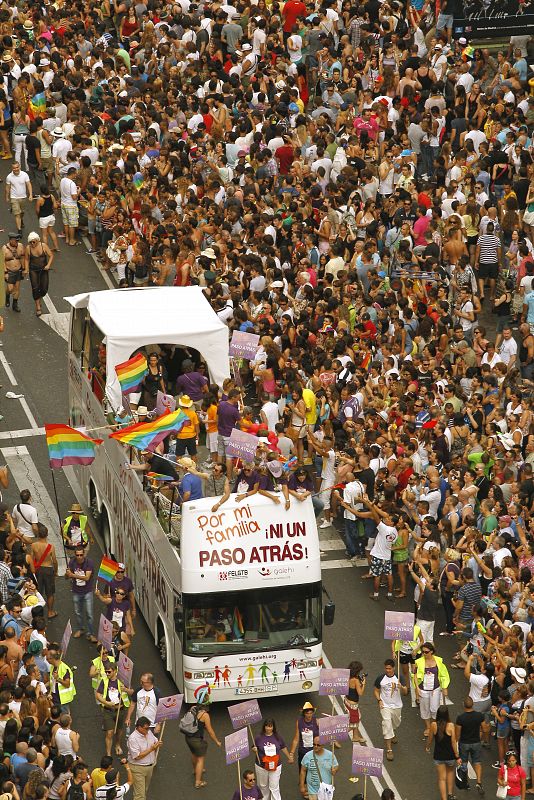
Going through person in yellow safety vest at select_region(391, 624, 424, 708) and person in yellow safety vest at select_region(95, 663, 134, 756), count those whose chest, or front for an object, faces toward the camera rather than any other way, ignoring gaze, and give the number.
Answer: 2

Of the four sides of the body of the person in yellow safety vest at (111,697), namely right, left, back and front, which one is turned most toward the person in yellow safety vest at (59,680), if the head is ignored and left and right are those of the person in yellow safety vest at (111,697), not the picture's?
right

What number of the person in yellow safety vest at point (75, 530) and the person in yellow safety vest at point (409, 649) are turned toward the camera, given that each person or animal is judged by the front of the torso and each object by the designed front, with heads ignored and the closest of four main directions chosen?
2

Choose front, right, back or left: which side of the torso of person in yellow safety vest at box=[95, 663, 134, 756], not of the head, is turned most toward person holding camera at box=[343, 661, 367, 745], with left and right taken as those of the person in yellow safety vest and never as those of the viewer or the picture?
left

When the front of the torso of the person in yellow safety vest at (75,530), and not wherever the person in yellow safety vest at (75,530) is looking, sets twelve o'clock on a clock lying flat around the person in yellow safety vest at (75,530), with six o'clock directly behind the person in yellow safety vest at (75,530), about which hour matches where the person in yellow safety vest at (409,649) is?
the person in yellow safety vest at (409,649) is roughly at 10 o'clock from the person in yellow safety vest at (75,530).

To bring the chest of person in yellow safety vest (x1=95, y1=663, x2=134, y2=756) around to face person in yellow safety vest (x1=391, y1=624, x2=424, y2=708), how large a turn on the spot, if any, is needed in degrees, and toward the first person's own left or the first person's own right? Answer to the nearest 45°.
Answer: approximately 90° to the first person's own left

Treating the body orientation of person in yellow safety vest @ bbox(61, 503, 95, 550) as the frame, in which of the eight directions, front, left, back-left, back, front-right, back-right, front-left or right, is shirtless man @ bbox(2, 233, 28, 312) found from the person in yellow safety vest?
back

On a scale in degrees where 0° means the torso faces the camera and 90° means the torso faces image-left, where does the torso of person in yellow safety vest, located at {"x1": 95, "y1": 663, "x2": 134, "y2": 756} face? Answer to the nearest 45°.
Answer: approximately 0°

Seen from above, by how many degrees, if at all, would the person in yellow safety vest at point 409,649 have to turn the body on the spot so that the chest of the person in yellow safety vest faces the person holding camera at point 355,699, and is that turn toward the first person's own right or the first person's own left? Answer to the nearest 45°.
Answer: approximately 45° to the first person's own right

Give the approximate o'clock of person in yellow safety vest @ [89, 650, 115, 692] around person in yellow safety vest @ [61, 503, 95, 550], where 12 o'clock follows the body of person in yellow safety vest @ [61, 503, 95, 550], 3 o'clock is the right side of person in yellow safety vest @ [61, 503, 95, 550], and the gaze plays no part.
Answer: person in yellow safety vest @ [89, 650, 115, 692] is roughly at 12 o'clock from person in yellow safety vest @ [61, 503, 95, 550].

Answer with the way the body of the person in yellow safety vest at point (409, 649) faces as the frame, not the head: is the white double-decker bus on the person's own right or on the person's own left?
on the person's own right
